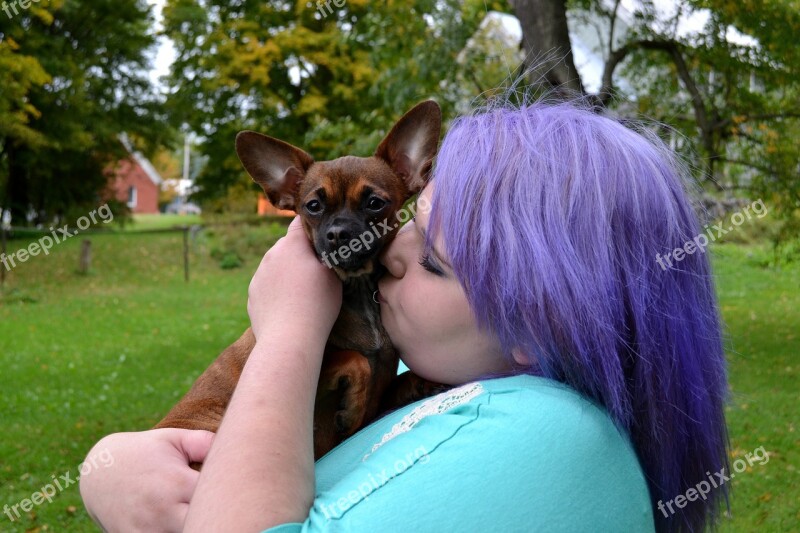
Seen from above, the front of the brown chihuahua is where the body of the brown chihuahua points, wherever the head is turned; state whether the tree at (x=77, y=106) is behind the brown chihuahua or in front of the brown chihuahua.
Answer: behind

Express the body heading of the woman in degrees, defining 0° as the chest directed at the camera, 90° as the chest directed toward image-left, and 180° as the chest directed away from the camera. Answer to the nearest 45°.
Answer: approximately 90°

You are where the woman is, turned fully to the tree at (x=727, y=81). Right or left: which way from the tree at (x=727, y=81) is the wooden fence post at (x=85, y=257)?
left

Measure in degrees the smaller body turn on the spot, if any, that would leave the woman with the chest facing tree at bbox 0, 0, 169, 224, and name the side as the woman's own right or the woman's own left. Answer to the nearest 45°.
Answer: approximately 90° to the woman's own right

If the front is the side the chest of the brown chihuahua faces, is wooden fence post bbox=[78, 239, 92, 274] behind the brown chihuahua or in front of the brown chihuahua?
behind

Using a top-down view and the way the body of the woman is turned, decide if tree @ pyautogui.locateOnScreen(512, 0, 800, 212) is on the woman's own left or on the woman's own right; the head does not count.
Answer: on the woman's own right

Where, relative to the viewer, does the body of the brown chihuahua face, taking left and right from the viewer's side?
facing the viewer and to the right of the viewer
